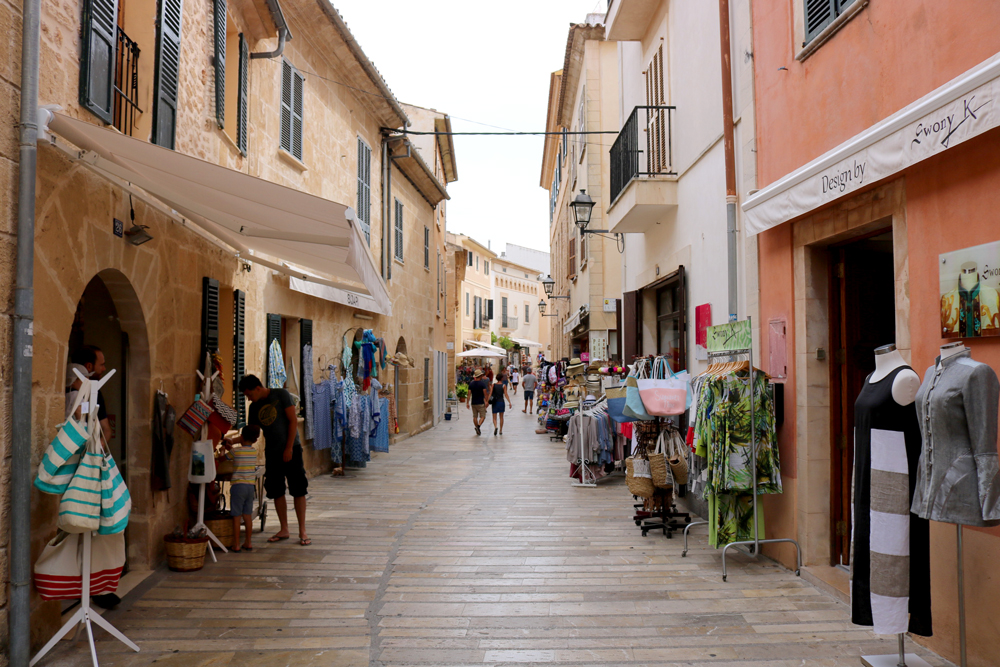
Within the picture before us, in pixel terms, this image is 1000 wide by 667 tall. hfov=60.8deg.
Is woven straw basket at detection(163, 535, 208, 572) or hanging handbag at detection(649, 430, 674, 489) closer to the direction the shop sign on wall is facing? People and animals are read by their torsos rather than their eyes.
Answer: the woven straw basket

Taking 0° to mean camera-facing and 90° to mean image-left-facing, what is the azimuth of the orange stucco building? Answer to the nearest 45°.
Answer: approximately 45°

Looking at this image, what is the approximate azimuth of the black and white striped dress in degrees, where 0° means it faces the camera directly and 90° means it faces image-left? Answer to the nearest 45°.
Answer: approximately 45°

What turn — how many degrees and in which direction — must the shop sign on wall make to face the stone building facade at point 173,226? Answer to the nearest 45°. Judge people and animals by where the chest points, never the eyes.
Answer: approximately 45° to its right

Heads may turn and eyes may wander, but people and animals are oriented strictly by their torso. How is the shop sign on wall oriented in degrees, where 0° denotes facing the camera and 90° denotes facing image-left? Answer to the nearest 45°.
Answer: approximately 45°

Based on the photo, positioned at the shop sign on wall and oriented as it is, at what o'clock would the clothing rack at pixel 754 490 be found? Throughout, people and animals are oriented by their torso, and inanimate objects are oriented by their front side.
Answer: The clothing rack is roughly at 3 o'clock from the shop sign on wall.
